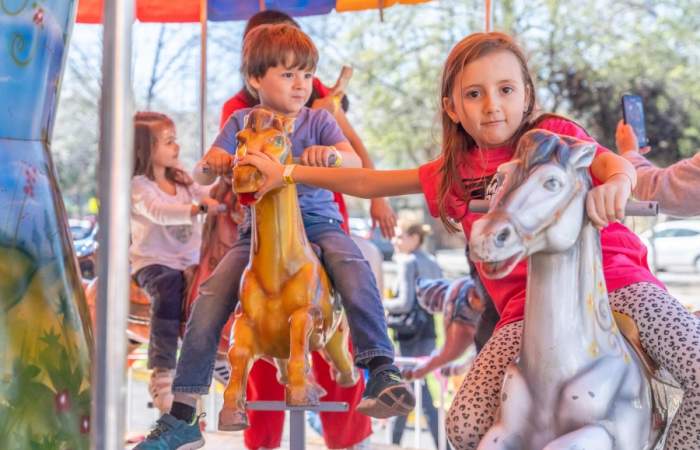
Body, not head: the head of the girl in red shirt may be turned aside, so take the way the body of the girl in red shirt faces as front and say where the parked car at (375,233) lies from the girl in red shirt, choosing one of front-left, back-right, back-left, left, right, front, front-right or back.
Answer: back

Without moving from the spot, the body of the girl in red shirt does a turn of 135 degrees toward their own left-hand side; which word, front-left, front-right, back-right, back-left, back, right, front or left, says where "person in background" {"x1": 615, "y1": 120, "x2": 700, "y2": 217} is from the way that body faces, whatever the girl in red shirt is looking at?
front

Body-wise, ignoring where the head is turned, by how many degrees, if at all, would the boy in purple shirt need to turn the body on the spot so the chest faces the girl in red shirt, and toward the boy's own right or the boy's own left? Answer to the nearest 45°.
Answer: approximately 45° to the boy's own left

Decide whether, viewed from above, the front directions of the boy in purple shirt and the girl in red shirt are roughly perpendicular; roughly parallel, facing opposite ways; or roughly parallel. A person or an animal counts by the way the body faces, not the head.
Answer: roughly parallel

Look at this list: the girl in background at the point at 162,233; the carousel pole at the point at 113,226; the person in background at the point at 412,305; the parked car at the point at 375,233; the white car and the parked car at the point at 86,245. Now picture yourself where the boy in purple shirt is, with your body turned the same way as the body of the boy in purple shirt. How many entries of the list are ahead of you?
1

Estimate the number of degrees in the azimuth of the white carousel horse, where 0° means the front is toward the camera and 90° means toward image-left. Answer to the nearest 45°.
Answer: approximately 45°

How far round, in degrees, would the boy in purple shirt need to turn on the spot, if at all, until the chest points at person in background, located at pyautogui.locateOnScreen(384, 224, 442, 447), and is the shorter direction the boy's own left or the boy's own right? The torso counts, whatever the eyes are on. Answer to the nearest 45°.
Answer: approximately 180°

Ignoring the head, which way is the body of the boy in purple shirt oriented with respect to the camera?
toward the camera

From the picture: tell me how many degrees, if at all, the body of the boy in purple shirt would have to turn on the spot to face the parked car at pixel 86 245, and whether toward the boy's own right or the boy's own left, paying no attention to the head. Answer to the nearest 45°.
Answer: approximately 135° to the boy's own right

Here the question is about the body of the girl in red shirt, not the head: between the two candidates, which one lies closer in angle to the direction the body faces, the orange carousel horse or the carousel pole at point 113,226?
the carousel pole

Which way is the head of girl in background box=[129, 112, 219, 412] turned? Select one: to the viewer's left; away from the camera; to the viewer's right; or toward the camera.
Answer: to the viewer's right

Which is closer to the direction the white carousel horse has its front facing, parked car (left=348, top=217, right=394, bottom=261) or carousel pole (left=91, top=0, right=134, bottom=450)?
the carousel pole

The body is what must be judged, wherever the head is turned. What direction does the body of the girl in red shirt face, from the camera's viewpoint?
toward the camera

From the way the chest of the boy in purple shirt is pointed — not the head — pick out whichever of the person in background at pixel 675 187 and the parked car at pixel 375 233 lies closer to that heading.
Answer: the person in background

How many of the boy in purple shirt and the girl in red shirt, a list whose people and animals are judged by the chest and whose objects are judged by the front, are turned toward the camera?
2
